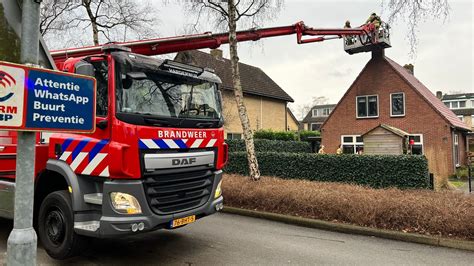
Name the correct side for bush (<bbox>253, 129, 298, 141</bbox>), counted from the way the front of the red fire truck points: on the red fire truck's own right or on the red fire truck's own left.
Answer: on the red fire truck's own left

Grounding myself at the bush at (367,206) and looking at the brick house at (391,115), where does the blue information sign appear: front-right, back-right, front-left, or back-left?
back-left

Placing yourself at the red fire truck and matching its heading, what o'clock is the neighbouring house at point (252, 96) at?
The neighbouring house is roughly at 8 o'clock from the red fire truck.

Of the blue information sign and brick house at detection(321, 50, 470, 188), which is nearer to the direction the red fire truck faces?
the blue information sign

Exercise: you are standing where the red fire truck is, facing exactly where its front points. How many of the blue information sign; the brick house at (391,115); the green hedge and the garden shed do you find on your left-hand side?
3

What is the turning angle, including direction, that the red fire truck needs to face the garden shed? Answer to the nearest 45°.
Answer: approximately 90° to its left

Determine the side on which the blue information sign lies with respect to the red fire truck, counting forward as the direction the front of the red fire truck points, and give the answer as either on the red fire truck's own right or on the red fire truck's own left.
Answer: on the red fire truck's own right

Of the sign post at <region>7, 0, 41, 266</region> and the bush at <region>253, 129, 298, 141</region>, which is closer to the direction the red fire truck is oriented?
the sign post

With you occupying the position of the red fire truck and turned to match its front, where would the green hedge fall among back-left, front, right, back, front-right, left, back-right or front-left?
left

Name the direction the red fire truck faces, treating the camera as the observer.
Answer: facing the viewer and to the right of the viewer

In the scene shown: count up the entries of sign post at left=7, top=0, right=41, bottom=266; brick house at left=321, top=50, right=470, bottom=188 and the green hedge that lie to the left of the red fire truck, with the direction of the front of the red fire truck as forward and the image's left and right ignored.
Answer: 2

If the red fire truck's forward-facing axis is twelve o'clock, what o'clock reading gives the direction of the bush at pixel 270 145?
The bush is roughly at 8 o'clock from the red fire truck.

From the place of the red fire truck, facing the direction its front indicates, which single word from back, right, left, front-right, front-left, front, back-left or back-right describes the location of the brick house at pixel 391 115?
left

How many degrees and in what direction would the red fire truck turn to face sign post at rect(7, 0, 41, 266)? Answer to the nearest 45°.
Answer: approximately 45° to its right

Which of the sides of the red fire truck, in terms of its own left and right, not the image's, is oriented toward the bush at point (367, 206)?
left
